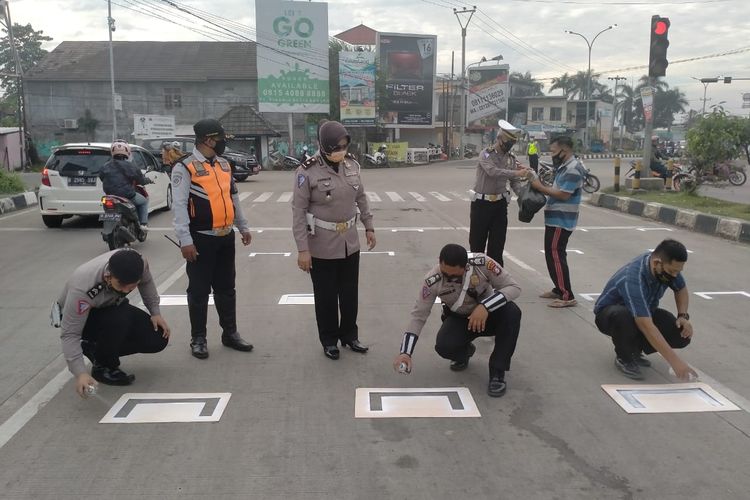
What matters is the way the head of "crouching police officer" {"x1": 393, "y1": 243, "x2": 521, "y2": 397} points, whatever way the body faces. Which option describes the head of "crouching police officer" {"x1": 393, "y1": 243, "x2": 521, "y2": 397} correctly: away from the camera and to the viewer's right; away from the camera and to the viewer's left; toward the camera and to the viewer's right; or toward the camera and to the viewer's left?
toward the camera and to the viewer's left

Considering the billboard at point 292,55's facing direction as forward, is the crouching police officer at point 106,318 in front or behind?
in front

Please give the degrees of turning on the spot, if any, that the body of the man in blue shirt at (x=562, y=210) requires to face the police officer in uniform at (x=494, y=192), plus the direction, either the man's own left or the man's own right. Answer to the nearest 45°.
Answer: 0° — they already face them

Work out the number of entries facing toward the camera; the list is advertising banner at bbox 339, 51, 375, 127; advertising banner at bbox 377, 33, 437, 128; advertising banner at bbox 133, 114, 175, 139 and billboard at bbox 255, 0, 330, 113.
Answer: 4

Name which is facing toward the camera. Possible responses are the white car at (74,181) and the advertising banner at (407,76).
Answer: the advertising banner

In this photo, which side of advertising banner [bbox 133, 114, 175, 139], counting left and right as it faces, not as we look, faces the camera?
front

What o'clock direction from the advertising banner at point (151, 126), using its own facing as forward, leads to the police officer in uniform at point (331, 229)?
The police officer in uniform is roughly at 12 o'clock from the advertising banner.

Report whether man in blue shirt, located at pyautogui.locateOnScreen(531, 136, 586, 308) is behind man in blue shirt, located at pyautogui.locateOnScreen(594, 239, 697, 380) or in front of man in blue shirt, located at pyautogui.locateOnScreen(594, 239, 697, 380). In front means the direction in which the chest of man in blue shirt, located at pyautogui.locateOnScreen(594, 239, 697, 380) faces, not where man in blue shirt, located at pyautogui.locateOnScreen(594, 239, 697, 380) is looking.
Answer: behind

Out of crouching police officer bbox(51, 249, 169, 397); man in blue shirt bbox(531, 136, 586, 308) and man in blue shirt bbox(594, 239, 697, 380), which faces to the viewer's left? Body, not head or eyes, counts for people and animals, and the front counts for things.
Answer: man in blue shirt bbox(531, 136, 586, 308)

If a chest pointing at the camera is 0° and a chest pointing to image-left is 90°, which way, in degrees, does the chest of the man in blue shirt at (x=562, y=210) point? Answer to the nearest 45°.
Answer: approximately 90°

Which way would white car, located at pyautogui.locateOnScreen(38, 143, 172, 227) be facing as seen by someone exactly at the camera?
facing away from the viewer and to the right of the viewer

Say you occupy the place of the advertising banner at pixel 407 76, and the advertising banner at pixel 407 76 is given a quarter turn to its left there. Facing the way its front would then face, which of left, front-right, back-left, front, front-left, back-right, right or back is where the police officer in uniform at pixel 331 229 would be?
right

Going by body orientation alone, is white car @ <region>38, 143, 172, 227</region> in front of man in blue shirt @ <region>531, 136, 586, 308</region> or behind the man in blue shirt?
in front

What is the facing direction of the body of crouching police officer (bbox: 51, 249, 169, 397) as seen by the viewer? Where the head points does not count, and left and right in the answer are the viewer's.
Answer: facing the viewer and to the right of the viewer

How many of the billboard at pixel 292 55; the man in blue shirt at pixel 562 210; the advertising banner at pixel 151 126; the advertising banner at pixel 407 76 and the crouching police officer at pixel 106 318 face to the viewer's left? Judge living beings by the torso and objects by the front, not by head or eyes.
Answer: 1

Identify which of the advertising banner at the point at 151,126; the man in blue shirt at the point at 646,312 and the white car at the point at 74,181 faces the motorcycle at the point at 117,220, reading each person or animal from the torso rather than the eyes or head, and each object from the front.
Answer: the advertising banner

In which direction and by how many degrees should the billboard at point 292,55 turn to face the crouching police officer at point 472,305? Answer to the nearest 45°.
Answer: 0° — it already faces them

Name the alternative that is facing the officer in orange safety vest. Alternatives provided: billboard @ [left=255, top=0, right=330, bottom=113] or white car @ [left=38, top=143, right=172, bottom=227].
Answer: the billboard
